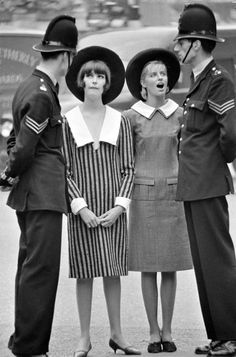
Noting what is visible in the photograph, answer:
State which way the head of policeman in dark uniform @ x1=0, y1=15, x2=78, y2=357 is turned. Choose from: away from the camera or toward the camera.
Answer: away from the camera

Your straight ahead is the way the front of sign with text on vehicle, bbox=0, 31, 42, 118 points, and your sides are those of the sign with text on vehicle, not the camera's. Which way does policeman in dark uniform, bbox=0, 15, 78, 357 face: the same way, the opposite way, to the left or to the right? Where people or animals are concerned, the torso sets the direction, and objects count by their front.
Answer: to the left

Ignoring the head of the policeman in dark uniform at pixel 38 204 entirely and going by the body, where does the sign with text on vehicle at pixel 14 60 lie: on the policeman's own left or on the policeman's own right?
on the policeman's own left

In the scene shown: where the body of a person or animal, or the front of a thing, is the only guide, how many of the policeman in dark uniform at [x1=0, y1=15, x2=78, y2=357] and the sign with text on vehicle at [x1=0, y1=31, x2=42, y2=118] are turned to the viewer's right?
1

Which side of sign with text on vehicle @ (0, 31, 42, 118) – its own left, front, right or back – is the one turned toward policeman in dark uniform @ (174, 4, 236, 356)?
front

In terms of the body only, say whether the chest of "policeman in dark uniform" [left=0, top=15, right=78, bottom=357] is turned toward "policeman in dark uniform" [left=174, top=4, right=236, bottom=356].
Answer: yes

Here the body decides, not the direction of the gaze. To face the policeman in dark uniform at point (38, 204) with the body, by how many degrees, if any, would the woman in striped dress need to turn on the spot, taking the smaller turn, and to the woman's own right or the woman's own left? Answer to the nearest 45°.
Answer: approximately 45° to the woman's own right

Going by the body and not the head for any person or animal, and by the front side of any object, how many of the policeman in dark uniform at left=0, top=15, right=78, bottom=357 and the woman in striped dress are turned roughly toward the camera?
1

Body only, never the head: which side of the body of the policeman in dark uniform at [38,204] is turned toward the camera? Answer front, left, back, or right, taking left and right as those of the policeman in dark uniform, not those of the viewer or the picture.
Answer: right

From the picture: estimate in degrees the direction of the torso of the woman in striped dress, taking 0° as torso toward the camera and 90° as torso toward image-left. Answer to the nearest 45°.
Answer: approximately 0°
